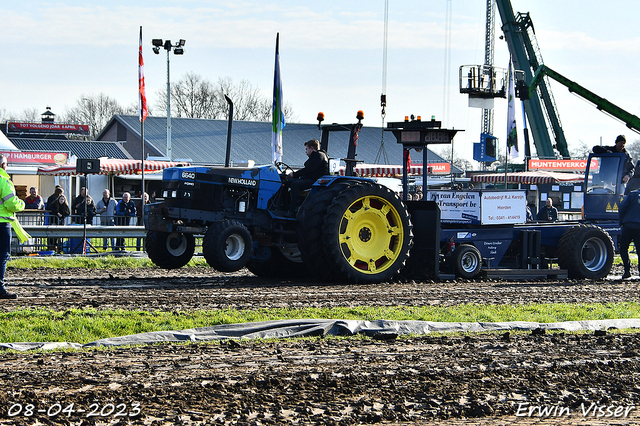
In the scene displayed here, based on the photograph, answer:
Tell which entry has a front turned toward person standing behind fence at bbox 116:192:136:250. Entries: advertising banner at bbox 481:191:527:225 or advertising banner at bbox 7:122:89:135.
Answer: advertising banner at bbox 7:122:89:135

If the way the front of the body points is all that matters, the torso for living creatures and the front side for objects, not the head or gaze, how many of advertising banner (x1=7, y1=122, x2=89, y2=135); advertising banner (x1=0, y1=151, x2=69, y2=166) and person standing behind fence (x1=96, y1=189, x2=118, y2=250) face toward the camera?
3

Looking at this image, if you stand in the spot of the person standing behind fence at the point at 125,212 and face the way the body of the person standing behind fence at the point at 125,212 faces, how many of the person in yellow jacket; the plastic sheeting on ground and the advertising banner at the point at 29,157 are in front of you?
2

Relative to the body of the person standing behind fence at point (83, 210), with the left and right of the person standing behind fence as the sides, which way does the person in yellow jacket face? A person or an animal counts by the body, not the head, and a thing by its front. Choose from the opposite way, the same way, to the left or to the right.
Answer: to the left

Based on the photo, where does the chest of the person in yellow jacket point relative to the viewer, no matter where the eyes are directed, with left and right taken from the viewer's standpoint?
facing to the right of the viewer

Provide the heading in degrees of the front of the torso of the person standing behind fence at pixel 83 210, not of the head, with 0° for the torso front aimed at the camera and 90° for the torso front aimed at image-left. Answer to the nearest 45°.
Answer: approximately 0°

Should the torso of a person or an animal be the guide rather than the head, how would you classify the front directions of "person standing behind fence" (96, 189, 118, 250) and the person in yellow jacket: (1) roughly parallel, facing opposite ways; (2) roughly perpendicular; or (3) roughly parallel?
roughly perpendicular

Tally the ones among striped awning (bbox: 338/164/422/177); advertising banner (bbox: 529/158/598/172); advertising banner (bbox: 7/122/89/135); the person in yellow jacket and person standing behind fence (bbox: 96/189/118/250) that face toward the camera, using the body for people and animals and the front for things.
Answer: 4
